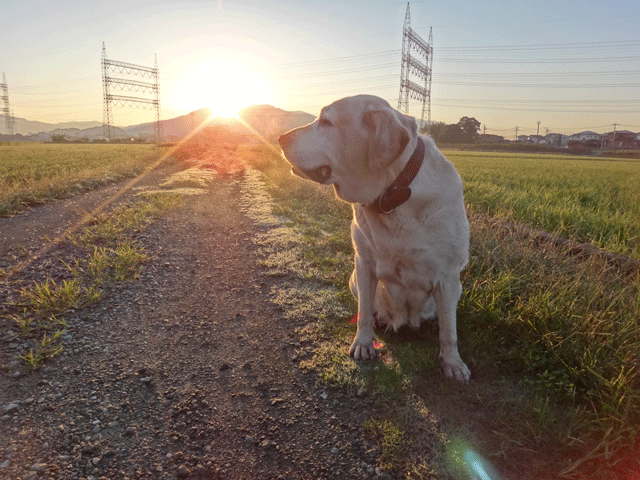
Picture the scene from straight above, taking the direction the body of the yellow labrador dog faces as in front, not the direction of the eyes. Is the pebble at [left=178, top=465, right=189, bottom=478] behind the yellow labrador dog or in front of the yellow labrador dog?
in front

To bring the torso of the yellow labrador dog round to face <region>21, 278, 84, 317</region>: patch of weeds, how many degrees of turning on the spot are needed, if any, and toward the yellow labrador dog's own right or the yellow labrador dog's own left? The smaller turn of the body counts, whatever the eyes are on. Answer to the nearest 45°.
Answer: approximately 90° to the yellow labrador dog's own right

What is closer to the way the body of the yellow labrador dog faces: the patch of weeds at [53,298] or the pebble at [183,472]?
the pebble

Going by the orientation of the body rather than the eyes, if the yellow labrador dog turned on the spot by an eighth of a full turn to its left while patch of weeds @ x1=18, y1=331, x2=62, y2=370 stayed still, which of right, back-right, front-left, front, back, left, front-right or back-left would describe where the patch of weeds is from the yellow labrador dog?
back-right

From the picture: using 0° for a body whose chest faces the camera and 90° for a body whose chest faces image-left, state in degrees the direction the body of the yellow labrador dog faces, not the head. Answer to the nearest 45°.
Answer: approximately 0°
